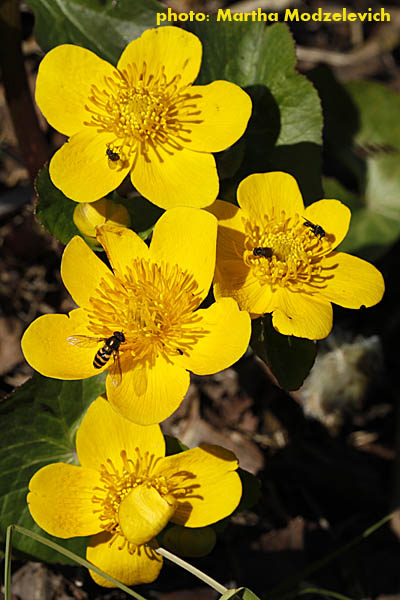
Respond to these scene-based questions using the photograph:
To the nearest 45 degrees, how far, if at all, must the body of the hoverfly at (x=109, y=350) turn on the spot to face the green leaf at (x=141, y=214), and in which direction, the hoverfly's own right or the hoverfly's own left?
approximately 45° to the hoverfly's own left

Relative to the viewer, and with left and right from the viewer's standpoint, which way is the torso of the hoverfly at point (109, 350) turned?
facing away from the viewer and to the right of the viewer
